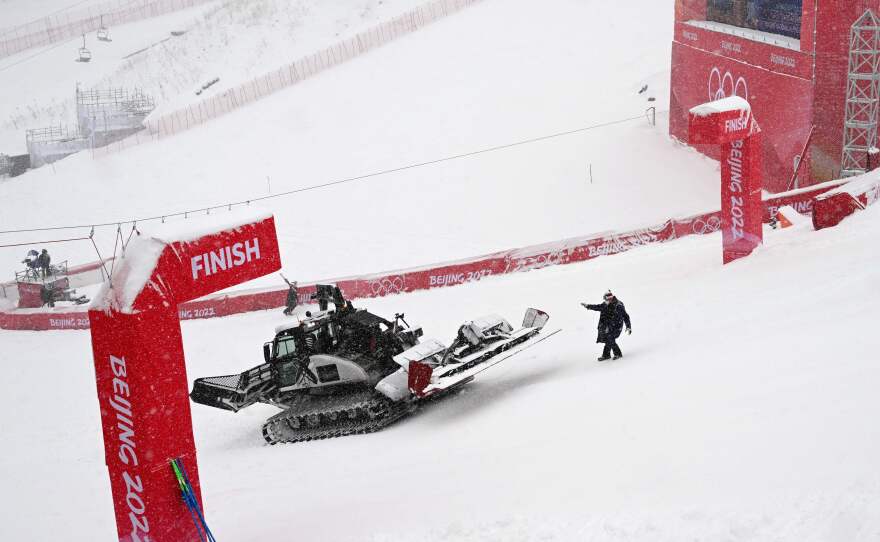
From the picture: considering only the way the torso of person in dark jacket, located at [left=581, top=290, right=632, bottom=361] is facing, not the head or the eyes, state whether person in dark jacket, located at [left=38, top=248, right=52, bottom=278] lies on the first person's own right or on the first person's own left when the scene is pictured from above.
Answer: on the first person's own right

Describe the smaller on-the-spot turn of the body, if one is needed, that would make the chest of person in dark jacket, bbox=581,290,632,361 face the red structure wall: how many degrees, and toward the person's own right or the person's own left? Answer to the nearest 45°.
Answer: approximately 135° to the person's own right

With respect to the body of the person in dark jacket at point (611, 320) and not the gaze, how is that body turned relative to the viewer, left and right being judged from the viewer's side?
facing the viewer and to the left of the viewer

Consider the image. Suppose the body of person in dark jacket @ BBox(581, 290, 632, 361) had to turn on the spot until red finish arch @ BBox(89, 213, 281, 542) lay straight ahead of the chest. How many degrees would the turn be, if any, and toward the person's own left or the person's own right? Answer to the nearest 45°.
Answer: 0° — they already face it

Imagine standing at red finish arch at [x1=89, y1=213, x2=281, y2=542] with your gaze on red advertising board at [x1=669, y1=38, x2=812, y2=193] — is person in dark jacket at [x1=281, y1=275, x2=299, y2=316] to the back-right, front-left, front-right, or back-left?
front-left

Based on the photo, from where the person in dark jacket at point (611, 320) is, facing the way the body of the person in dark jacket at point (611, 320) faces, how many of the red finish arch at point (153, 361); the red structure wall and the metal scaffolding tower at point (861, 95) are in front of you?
1

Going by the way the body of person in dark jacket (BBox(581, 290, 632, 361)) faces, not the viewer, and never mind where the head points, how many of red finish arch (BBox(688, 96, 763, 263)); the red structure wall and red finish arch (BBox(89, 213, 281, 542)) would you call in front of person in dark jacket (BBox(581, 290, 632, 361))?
1

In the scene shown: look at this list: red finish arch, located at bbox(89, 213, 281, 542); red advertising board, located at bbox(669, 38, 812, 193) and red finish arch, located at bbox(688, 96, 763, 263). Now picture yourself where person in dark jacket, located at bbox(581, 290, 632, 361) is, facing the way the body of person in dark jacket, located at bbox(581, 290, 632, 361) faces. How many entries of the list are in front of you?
1

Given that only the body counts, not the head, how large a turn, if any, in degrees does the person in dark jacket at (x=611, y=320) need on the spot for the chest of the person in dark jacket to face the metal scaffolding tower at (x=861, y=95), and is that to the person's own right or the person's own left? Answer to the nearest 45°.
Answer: approximately 180°

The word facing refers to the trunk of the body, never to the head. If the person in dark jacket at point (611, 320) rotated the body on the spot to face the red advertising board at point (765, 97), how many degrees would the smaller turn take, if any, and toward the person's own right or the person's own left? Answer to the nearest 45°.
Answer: approximately 135° to the person's own right

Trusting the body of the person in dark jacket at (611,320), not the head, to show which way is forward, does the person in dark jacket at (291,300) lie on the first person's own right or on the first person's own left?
on the first person's own right
